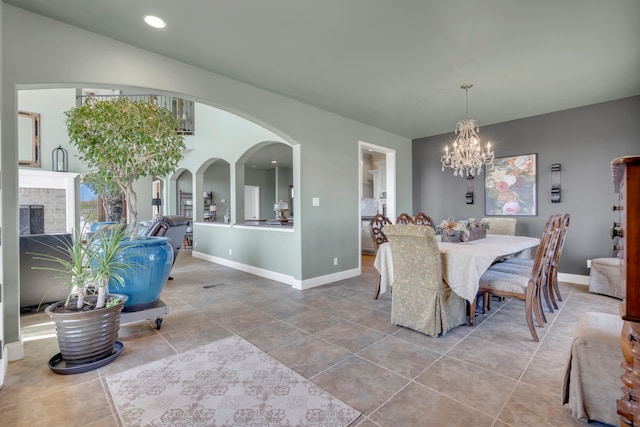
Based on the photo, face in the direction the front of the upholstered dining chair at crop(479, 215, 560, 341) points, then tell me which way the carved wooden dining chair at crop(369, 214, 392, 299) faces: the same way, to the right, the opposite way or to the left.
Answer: the opposite way

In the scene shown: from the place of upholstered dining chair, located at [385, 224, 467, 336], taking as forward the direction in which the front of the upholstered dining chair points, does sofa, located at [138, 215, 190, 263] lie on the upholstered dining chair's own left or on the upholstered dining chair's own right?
on the upholstered dining chair's own left

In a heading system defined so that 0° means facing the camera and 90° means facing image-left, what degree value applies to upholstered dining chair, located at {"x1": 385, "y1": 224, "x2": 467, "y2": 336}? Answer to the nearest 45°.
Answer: approximately 225°

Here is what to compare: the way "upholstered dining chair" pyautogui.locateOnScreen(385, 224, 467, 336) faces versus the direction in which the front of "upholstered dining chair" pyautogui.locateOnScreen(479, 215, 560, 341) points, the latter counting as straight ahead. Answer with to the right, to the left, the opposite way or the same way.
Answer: to the right

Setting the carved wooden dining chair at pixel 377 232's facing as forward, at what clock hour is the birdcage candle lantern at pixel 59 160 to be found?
The birdcage candle lantern is roughly at 5 o'clock from the carved wooden dining chair.

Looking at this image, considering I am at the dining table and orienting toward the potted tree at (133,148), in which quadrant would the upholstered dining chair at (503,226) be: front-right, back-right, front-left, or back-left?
back-right

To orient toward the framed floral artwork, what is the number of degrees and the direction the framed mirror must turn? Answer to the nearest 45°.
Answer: approximately 45° to its left
